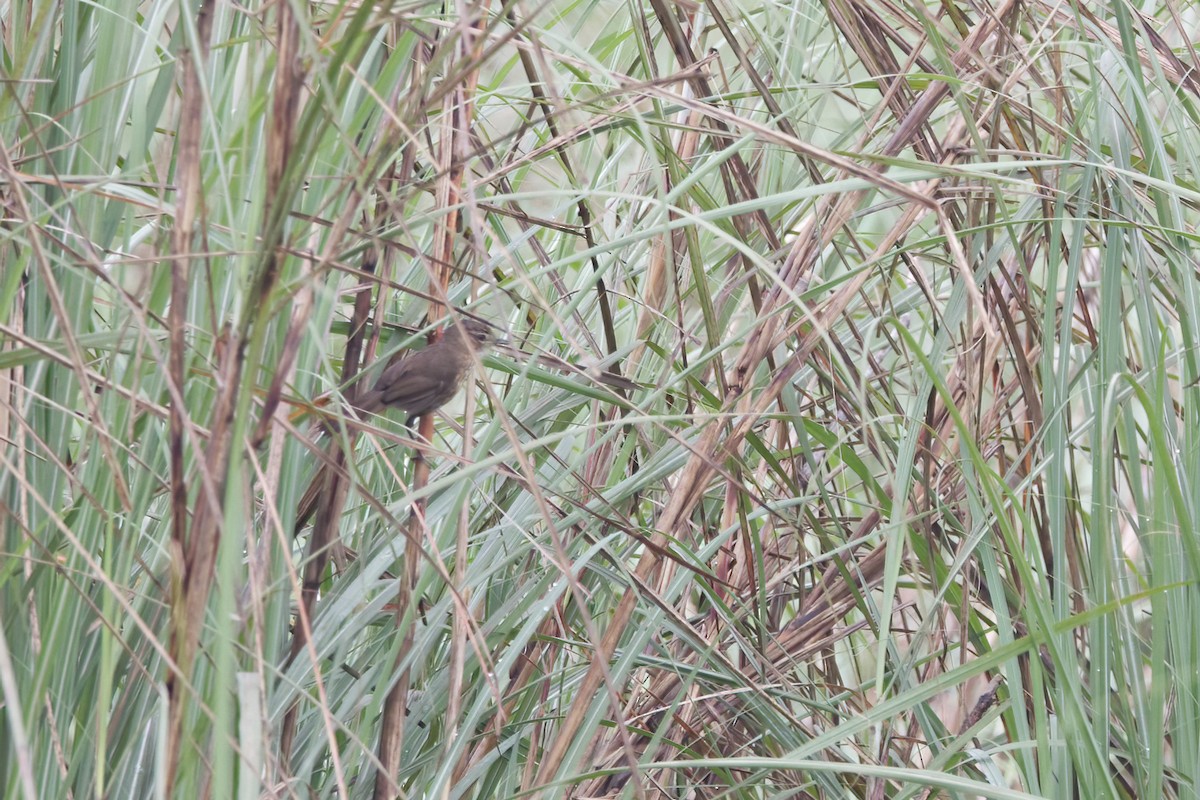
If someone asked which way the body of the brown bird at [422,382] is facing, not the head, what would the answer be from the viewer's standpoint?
to the viewer's right

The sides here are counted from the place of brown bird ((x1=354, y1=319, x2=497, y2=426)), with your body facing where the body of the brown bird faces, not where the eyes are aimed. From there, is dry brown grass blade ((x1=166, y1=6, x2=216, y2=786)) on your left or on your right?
on your right
